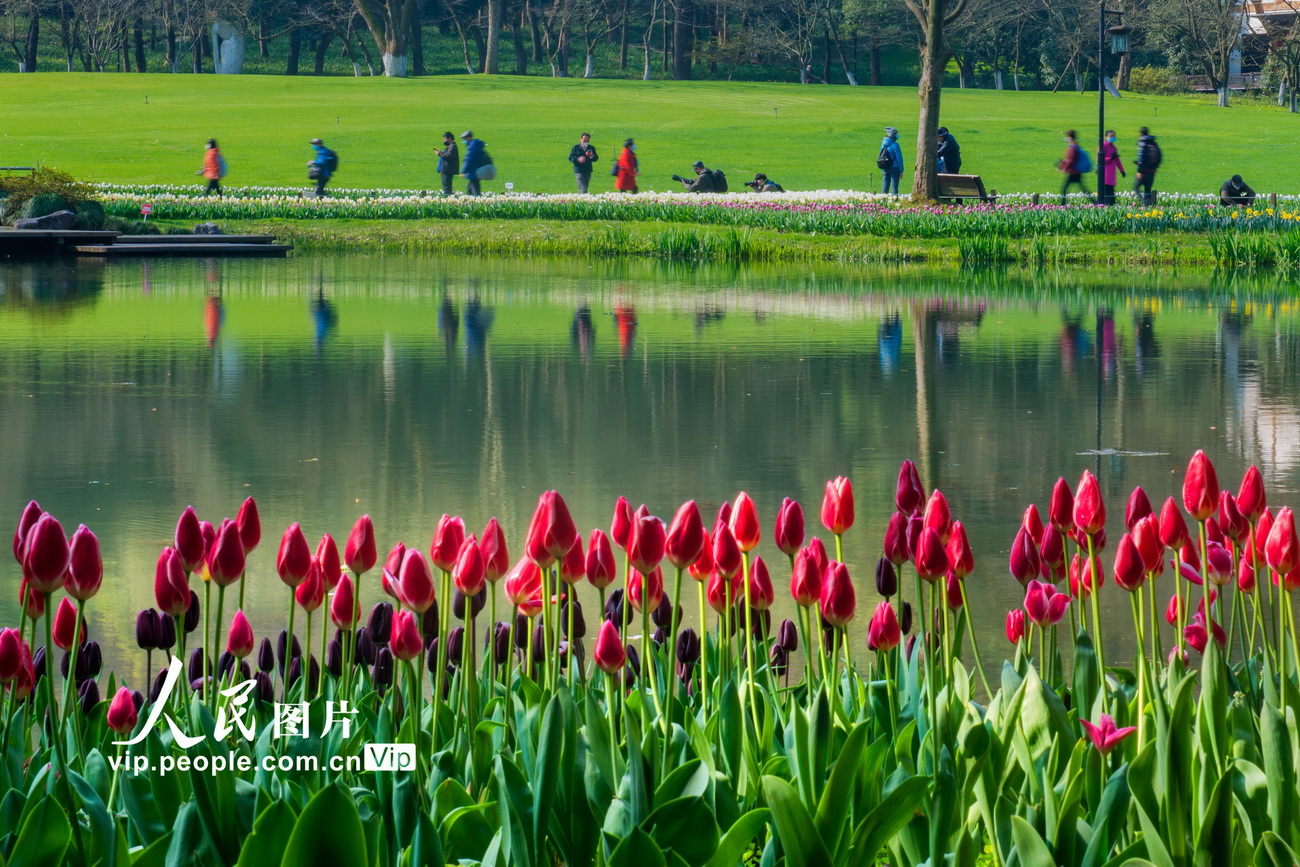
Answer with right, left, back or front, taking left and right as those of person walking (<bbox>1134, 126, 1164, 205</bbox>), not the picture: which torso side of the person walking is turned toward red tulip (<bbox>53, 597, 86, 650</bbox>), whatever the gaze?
left

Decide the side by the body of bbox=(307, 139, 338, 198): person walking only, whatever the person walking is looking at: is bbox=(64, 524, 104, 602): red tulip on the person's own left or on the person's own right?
on the person's own left

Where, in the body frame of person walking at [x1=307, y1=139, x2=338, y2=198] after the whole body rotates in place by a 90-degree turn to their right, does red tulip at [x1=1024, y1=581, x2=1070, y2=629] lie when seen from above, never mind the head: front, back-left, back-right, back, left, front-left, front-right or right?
back

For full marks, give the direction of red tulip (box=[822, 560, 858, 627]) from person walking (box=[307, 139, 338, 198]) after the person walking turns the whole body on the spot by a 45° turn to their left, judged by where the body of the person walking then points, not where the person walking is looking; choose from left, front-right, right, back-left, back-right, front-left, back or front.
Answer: front-left

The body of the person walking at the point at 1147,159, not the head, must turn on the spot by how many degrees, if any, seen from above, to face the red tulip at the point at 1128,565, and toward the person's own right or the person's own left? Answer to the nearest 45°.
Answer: approximately 90° to the person's own left

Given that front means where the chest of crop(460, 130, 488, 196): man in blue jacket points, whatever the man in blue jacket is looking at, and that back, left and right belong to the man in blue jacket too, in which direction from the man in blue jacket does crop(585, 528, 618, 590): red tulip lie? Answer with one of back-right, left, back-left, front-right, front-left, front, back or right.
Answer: left

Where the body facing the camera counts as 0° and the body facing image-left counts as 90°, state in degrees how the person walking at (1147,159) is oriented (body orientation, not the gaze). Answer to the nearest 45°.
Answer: approximately 90°

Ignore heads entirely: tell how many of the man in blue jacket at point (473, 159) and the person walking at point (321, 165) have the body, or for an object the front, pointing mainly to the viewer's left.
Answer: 2

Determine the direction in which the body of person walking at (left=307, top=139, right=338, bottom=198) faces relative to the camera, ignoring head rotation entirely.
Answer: to the viewer's left

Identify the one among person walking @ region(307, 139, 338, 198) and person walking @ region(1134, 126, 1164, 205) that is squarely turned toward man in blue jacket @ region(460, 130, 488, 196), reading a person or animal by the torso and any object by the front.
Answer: person walking @ region(1134, 126, 1164, 205)

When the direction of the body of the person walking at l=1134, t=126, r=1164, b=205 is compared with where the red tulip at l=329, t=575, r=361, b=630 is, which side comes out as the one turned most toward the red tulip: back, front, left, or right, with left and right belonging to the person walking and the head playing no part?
left

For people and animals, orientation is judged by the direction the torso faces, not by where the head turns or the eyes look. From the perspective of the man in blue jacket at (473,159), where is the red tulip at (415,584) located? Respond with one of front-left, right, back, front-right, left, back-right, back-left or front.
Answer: left

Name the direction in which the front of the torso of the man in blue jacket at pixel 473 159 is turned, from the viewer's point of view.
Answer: to the viewer's left

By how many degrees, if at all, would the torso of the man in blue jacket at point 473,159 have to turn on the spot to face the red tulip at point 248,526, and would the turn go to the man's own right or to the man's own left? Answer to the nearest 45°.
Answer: approximately 90° to the man's own left

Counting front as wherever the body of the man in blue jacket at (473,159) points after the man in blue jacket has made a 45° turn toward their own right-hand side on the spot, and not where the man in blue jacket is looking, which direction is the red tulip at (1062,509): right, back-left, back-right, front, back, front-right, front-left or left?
back-left
